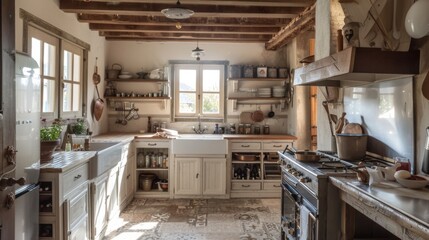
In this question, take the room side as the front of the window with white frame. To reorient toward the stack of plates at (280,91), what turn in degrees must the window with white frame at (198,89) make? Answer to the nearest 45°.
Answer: approximately 90° to its left

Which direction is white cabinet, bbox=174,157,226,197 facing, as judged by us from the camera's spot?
facing the viewer

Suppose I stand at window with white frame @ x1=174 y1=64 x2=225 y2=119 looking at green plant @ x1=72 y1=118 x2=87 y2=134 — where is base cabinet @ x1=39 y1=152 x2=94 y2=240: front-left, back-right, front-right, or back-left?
front-left

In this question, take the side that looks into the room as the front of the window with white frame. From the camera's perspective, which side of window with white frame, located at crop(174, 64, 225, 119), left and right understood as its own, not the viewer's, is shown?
front

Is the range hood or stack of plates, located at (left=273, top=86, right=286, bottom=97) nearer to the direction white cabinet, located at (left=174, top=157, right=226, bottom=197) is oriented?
the range hood

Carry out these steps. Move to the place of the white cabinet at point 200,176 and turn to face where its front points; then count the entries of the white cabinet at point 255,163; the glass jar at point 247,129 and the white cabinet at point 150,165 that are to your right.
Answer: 1

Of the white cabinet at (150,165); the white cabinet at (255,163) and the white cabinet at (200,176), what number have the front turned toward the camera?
3

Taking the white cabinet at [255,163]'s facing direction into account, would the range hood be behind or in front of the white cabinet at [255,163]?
in front

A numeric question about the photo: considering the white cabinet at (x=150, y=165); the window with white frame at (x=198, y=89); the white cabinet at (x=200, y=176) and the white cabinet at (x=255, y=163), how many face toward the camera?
4

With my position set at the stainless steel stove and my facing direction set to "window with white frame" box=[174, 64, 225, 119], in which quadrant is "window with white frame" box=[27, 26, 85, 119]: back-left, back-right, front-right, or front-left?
front-left

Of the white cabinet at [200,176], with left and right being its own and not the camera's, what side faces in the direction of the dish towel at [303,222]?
front

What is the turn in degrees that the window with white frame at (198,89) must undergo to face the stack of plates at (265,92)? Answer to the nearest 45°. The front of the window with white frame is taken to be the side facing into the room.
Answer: approximately 90° to its left

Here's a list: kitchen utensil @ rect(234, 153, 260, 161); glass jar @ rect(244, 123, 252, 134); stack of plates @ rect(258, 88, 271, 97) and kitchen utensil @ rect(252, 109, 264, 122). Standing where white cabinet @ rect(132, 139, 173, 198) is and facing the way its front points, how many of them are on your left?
4

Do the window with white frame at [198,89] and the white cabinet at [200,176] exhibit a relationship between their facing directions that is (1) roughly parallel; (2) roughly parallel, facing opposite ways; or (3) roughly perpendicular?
roughly parallel

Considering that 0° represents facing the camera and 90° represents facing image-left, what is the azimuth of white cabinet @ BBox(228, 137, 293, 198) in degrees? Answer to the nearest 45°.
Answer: approximately 0°

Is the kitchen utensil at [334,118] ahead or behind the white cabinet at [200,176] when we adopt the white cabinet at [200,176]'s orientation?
ahead

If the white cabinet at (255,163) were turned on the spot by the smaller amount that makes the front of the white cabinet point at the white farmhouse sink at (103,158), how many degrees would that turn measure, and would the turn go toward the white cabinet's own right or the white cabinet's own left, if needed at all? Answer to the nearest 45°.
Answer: approximately 45° to the white cabinet's own right
